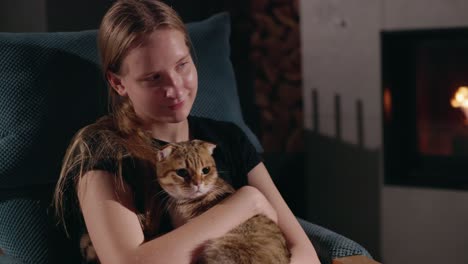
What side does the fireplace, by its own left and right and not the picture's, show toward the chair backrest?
front

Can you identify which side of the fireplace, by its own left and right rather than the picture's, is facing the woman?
front

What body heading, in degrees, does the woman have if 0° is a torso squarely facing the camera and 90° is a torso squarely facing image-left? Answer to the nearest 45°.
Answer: approximately 315°

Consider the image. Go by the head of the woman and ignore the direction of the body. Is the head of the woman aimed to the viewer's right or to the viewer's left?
to the viewer's right

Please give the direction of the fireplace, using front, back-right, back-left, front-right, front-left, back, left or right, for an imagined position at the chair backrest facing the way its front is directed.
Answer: left

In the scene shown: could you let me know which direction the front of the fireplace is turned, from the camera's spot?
facing the viewer

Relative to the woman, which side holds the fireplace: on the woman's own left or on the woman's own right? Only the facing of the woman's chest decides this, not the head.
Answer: on the woman's own left
